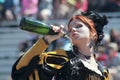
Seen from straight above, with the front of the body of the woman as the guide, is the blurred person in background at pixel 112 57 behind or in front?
behind

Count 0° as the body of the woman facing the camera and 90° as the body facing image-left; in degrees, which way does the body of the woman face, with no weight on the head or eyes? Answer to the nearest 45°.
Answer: approximately 0°

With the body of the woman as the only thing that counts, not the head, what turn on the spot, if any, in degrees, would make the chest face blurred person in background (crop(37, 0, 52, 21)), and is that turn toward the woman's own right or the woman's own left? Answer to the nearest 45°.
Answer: approximately 180°

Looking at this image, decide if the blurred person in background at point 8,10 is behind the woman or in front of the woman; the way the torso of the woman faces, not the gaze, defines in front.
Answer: behind

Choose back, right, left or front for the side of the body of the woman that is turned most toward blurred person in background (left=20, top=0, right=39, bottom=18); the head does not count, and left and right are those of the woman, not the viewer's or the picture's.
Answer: back
